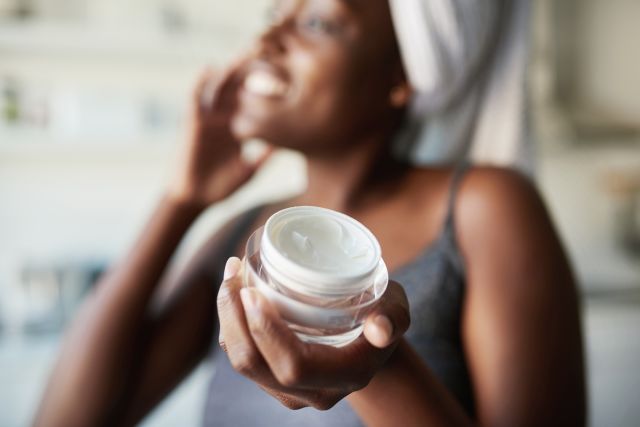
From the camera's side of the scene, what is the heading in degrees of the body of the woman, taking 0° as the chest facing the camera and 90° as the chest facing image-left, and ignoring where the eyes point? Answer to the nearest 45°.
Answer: approximately 45°
